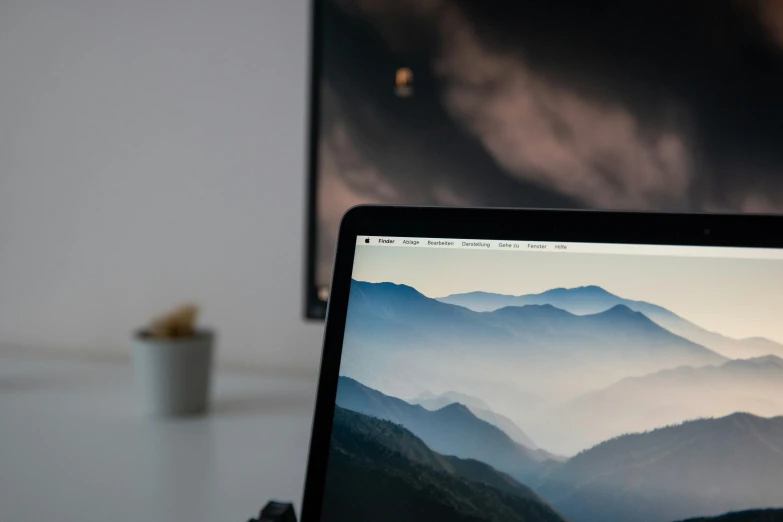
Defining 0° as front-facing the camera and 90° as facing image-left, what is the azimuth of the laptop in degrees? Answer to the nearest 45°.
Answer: approximately 0°

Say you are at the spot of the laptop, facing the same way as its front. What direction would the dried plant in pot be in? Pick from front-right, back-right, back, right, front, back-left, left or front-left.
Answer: back-right
